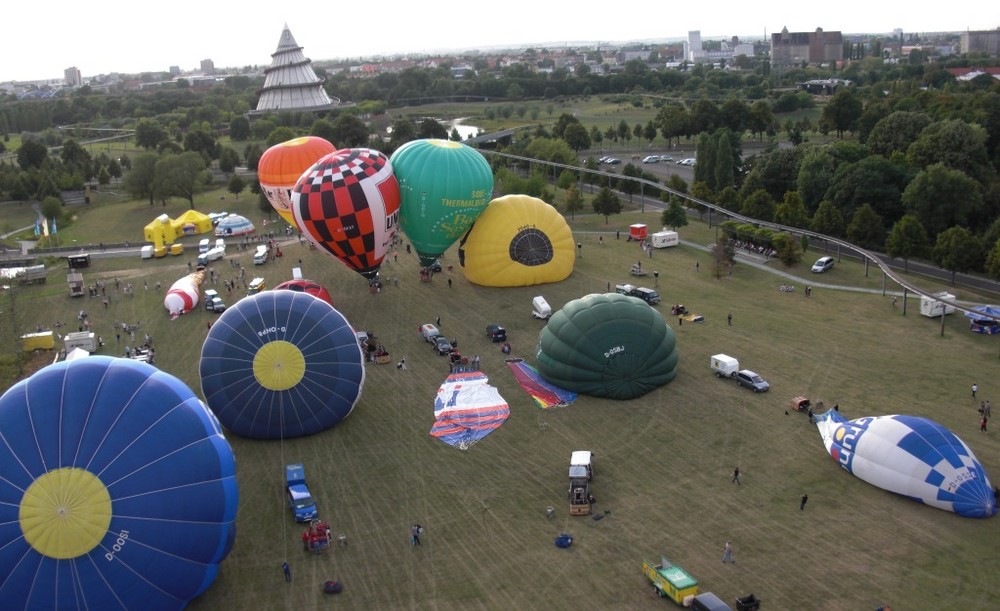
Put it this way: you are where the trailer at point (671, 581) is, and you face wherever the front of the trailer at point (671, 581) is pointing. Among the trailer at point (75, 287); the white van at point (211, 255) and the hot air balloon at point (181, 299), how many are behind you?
3

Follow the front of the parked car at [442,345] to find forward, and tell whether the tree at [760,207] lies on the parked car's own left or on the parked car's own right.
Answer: on the parked car's own left

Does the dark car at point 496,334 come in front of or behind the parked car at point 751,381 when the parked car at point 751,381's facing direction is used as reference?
behind

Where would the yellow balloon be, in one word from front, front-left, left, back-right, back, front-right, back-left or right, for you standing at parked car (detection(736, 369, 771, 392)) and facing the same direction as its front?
back

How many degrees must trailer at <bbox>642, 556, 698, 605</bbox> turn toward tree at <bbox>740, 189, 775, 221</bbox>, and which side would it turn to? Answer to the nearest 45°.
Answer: approximately 135° to its left

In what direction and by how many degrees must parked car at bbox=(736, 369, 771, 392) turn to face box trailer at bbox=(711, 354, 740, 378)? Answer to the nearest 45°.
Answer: approximately 180°

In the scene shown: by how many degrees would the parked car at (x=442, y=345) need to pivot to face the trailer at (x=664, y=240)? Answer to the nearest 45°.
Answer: approximately 90° to its left

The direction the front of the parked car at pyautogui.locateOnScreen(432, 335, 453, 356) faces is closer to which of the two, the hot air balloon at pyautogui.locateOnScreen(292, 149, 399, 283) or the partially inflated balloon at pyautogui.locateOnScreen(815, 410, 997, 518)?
the partially inflated balloon

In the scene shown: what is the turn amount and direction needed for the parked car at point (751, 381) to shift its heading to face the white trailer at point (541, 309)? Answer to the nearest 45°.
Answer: approximately 180°

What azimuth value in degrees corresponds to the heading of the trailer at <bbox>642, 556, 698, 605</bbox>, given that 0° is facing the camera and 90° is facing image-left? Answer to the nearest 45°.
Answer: approximately 315°

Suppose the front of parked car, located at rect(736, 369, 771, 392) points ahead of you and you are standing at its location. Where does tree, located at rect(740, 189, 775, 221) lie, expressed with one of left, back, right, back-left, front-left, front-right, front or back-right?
back-left

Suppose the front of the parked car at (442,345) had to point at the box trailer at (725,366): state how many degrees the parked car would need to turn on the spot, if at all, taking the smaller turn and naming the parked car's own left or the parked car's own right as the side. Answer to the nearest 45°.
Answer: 0° — it already faces it
